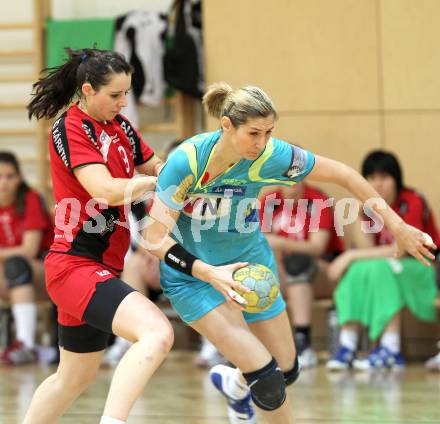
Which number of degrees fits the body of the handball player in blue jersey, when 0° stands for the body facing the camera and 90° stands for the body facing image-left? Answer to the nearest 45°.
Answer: approximately 315°

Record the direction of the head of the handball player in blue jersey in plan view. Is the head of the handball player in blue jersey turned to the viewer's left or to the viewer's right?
to the viewer's right
